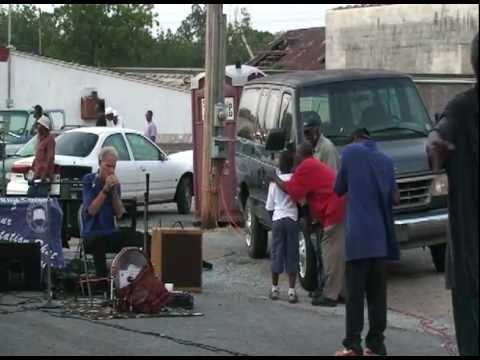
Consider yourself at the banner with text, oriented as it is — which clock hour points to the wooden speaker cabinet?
The wooden speaker cabinet is roughly at 9 o'clock from the banner with text.

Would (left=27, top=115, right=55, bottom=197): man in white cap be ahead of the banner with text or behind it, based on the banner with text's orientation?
behind

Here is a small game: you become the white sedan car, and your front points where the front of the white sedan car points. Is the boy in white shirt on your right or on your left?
on your right

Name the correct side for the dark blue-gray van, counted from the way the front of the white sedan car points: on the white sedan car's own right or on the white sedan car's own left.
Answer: on the white sedan car's own right

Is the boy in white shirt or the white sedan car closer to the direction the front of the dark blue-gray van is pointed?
the boy in white shirt

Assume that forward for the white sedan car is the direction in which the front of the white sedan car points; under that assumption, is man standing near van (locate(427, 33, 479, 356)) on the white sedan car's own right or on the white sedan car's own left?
on the white sedan car's own right

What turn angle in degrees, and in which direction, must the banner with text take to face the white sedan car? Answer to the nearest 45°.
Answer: approximately 180°

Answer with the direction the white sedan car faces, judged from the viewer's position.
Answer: facing away from the viewer and to the right of the viewer

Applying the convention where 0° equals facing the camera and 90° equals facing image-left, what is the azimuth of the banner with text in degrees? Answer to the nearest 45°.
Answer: approximately 0°

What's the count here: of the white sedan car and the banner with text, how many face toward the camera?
1

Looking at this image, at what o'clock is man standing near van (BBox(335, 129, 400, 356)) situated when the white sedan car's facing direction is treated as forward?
The man standing near van is roughly at 4 o'clock from the white sedan car.

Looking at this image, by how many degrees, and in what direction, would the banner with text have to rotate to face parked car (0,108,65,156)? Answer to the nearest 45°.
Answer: approximately 180°
